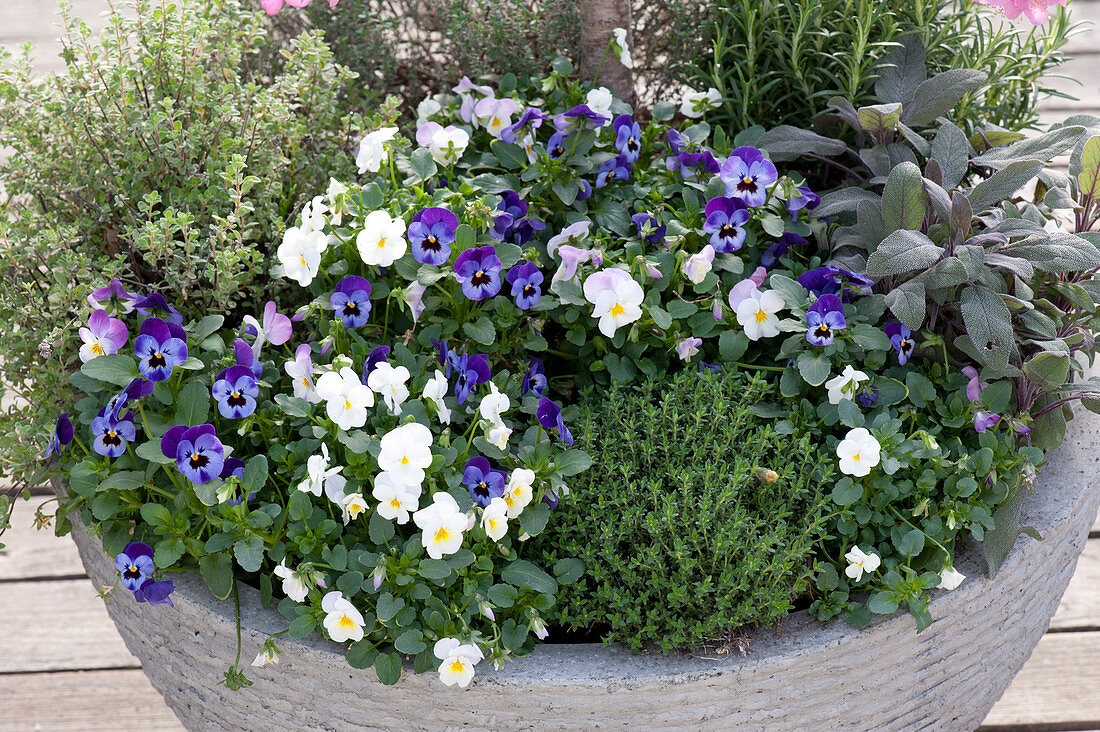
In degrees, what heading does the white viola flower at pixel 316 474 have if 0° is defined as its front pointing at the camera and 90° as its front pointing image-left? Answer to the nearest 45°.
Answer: approximately 45°

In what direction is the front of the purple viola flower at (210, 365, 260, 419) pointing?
toward the camera

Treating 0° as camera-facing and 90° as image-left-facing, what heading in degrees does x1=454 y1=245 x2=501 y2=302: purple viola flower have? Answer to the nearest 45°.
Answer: approximately 0°

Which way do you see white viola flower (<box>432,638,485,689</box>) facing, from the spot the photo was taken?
facing the viewer

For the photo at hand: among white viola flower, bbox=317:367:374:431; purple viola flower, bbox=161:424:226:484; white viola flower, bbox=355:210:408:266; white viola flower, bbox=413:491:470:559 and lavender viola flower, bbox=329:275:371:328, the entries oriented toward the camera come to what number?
5

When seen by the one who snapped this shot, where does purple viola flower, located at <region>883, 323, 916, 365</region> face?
facing the viewer and to the right of the viewer

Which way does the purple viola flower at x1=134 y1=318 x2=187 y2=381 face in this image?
toward the camera

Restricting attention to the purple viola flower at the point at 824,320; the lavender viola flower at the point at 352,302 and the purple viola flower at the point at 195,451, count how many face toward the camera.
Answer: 3

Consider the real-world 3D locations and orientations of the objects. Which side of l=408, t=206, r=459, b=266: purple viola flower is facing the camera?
front
